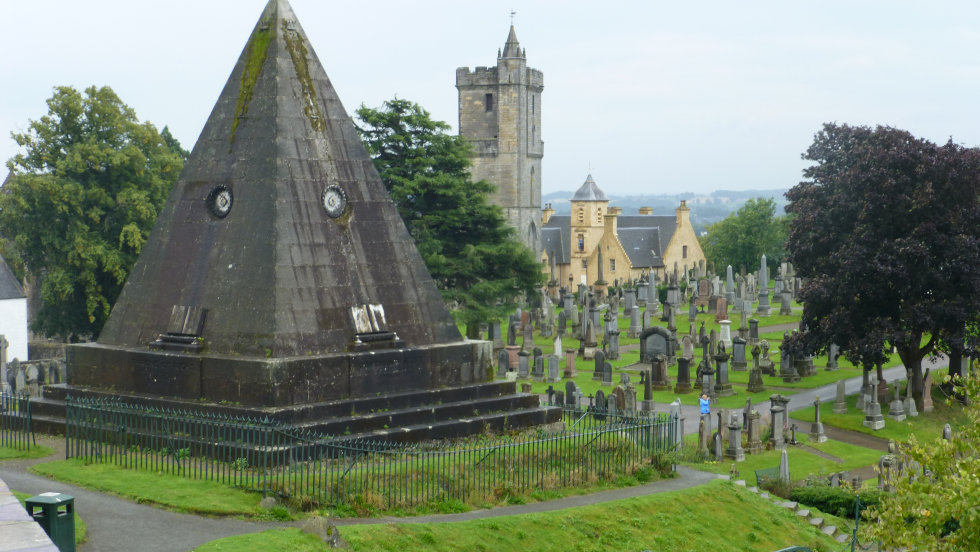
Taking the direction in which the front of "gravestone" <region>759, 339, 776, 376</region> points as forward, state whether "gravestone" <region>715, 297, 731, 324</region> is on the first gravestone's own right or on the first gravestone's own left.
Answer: on the first gravestone's own right

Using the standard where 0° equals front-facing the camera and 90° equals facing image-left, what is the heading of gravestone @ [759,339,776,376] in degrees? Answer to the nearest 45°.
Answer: approximately 45°

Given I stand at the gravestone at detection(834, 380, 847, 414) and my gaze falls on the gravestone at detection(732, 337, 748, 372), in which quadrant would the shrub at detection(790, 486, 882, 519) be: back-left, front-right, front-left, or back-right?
back-left

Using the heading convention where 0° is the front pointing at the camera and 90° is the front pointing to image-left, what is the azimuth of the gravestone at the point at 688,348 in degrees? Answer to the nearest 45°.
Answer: approximately 45°

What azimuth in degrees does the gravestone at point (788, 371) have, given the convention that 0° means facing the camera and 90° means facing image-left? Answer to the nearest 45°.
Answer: approximately 45°

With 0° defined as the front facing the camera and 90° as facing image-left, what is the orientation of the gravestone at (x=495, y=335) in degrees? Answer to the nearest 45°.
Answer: approximately 45°

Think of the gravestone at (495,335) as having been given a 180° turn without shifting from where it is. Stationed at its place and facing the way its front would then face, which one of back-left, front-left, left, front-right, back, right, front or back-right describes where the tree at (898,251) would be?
right
